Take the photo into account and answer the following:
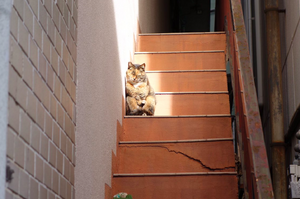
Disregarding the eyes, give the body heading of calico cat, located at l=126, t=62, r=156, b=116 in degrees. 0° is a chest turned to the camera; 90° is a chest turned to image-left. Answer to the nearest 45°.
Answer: approximately 0°
